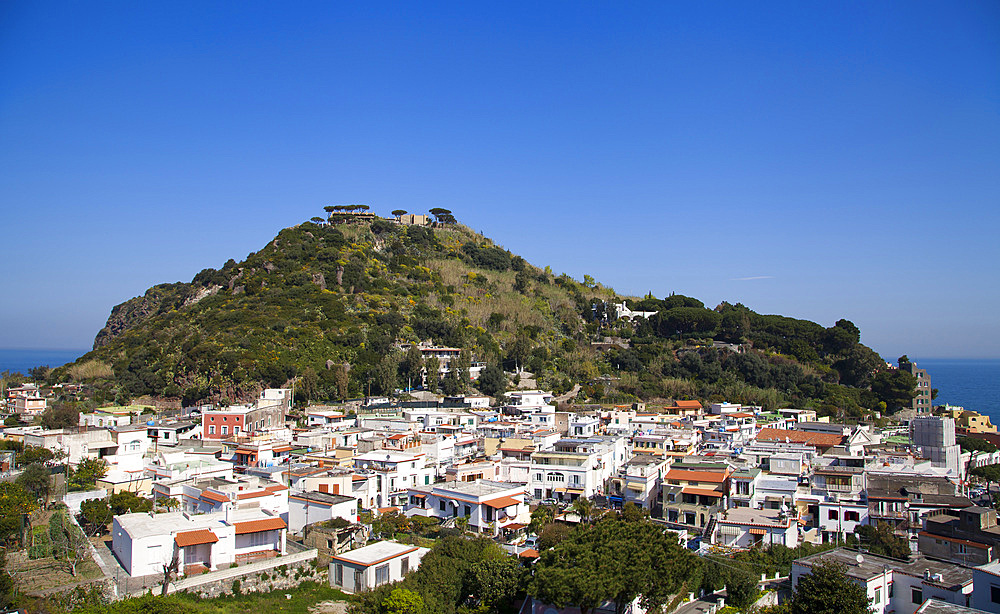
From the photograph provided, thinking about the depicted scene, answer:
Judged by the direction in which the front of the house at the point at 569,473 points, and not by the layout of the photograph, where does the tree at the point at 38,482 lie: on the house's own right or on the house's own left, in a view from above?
on the house's own right

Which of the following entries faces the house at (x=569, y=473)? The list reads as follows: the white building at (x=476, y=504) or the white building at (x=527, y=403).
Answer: the white building at (x=527, y=403)

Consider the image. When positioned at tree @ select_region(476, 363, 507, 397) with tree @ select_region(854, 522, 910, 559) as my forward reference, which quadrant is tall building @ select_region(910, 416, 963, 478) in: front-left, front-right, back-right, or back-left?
front-left

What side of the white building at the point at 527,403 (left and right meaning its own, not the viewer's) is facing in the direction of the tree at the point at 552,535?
front

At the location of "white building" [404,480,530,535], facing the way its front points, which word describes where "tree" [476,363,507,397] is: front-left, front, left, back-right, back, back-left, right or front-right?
back-right

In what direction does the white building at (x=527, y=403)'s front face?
toward the camera

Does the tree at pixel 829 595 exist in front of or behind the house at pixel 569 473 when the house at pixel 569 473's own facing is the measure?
in front

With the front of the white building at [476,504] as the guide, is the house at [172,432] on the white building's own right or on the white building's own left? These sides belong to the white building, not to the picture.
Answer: on the white building's own right

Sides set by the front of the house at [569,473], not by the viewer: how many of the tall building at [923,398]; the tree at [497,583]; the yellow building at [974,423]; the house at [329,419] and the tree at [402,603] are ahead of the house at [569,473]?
2

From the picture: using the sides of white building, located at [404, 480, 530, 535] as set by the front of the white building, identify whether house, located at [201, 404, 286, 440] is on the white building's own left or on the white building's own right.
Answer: on the white building's own right

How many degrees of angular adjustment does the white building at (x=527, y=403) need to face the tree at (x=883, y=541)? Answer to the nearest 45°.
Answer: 0° — it already faces it

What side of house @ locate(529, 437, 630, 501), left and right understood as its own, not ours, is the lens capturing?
front

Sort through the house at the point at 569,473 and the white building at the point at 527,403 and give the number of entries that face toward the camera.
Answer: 2

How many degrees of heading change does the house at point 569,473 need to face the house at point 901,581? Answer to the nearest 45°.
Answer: approximately 45° to its left

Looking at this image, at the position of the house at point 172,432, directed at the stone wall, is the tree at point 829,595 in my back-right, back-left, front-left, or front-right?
front-left

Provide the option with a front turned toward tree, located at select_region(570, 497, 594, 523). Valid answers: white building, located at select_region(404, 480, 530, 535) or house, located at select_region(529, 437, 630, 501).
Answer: the house

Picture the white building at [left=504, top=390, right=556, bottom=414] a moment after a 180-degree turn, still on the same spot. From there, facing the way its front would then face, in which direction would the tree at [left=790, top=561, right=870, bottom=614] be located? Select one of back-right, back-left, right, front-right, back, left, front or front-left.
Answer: back

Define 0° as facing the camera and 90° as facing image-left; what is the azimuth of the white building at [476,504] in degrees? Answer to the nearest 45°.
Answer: approximately 45°
